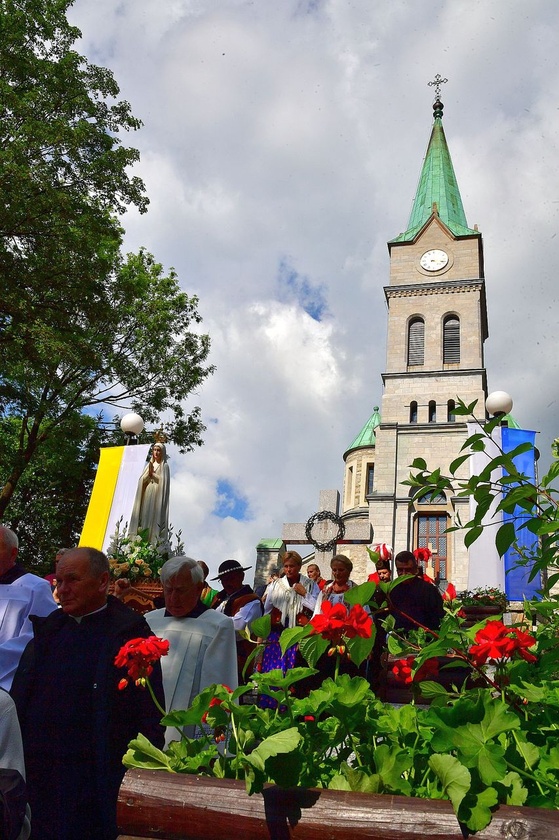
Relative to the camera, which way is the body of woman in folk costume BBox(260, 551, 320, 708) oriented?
toward the camera

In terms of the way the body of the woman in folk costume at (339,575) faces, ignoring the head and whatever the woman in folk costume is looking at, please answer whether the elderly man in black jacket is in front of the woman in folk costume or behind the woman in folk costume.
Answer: in front

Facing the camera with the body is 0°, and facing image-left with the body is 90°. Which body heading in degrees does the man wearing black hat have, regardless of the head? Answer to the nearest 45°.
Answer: approximately 45°

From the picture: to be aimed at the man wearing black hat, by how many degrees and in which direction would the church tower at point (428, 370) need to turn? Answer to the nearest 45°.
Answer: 0° — it already faces them

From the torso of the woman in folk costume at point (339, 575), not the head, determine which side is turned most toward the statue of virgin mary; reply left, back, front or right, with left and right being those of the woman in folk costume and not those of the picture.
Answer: right

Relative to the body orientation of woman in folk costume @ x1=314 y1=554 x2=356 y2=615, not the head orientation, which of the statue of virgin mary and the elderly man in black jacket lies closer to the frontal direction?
the elderly man in black jacket

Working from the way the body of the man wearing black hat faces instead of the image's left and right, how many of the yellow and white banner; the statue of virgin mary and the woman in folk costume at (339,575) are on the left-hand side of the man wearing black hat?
1

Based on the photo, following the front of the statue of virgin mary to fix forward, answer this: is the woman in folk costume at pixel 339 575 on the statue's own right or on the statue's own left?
on the statue's own left

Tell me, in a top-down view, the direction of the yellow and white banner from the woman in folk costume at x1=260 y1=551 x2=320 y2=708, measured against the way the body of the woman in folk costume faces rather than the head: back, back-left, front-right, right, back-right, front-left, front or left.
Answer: back-right

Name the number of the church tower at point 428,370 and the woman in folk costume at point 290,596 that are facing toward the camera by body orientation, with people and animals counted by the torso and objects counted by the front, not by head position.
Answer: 2
